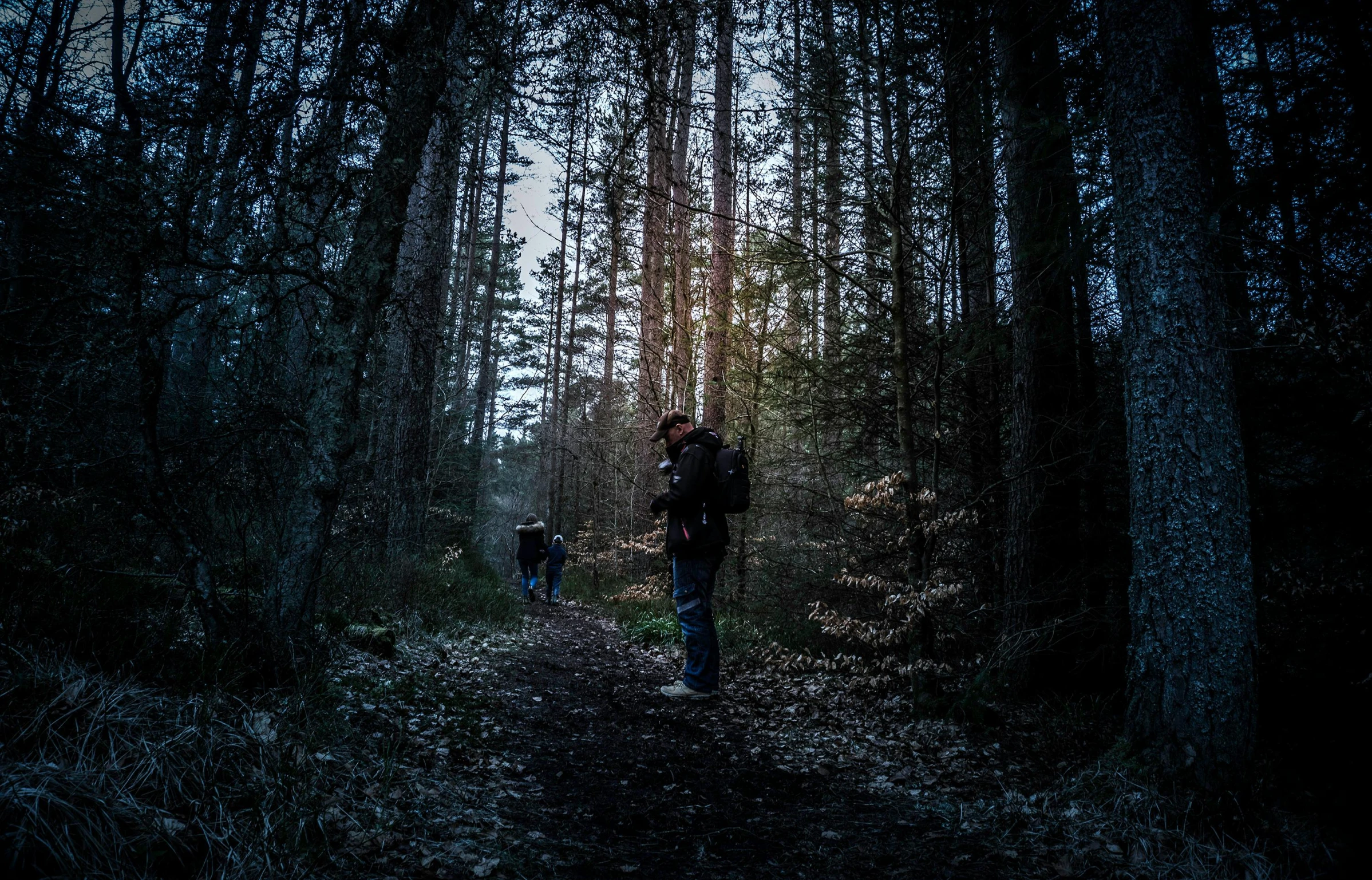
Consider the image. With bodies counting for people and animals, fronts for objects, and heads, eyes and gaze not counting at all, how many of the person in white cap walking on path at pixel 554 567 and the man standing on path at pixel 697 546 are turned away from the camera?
1

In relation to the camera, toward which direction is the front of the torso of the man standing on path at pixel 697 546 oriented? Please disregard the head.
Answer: to the viewer's left

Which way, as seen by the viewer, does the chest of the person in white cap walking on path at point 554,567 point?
away from the camera

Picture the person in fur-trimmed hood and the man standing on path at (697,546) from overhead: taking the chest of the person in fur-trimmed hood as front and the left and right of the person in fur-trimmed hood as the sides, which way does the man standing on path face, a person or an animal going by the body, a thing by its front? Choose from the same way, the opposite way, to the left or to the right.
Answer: to the left

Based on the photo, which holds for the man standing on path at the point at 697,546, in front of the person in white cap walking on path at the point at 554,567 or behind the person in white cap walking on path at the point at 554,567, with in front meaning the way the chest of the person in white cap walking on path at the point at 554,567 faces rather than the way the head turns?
behind

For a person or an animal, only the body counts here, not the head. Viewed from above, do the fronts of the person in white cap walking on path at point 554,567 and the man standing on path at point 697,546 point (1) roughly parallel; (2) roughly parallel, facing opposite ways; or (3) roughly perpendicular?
roughly perpendicular

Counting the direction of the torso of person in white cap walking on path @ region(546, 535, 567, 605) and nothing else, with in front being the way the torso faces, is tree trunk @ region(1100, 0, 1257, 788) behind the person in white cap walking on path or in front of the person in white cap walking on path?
behind

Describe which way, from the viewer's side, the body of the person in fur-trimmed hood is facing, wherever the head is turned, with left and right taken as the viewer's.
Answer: facing away from the viewer

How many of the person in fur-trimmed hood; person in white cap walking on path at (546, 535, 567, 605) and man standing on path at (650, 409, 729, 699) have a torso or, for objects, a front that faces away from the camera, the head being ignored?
2
